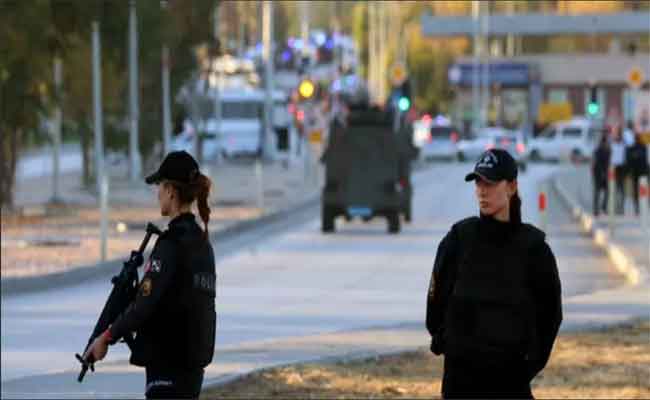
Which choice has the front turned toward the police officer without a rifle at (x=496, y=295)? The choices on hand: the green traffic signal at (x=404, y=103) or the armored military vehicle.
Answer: the green traffic signal

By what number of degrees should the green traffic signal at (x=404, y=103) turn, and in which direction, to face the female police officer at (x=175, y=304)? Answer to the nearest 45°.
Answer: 0° — it already faces them

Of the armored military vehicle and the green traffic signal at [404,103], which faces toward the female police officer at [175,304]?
the green traffic signal

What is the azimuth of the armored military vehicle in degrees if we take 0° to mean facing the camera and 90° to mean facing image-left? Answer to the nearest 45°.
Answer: approximately 180°

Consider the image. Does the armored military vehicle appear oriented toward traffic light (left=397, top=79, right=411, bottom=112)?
yes

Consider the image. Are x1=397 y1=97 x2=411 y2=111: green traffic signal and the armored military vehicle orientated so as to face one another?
yes

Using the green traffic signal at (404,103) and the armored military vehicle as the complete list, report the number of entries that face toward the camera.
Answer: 1

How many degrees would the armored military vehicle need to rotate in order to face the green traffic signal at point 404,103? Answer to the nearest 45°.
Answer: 0° — it already faces it

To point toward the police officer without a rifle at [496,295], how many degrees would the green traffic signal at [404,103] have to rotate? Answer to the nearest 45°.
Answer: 0° — it already faces them

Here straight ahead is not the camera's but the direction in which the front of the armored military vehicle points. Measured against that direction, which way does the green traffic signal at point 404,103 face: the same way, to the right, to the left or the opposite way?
the opposite way

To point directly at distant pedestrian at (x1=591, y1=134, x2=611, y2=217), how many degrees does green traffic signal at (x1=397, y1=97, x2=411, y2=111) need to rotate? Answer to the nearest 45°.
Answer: approximately 45° to its left

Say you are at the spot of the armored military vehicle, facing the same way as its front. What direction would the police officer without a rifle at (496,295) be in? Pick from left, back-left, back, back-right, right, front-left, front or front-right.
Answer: back

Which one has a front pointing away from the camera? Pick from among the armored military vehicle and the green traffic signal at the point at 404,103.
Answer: the armored military vehicle

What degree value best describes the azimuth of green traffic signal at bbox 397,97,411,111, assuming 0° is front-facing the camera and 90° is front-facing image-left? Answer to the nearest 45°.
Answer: approximately 0°
